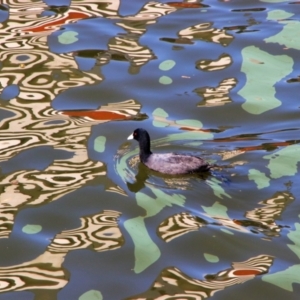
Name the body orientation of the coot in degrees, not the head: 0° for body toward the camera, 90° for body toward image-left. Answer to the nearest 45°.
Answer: approximately 90°
